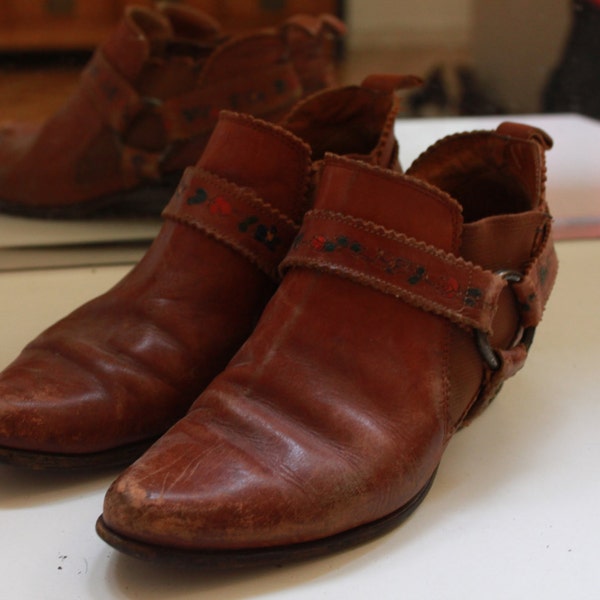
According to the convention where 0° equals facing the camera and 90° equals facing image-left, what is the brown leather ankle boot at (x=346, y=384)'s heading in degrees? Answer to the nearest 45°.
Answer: approximately 45°

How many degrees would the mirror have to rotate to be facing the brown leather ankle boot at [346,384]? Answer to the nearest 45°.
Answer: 0° — it already faces it

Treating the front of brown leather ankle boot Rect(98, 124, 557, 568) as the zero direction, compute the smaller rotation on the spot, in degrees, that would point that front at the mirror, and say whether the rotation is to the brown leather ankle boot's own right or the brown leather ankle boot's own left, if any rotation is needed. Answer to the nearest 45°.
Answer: approximately 135° to the brown leather ankle boot's own right

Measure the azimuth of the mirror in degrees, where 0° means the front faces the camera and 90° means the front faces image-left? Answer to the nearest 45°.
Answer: approximately 0°

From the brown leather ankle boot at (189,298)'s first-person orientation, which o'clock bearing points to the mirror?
The mirror is roughly at 5 o'clock from the brown leather ankle boot.
